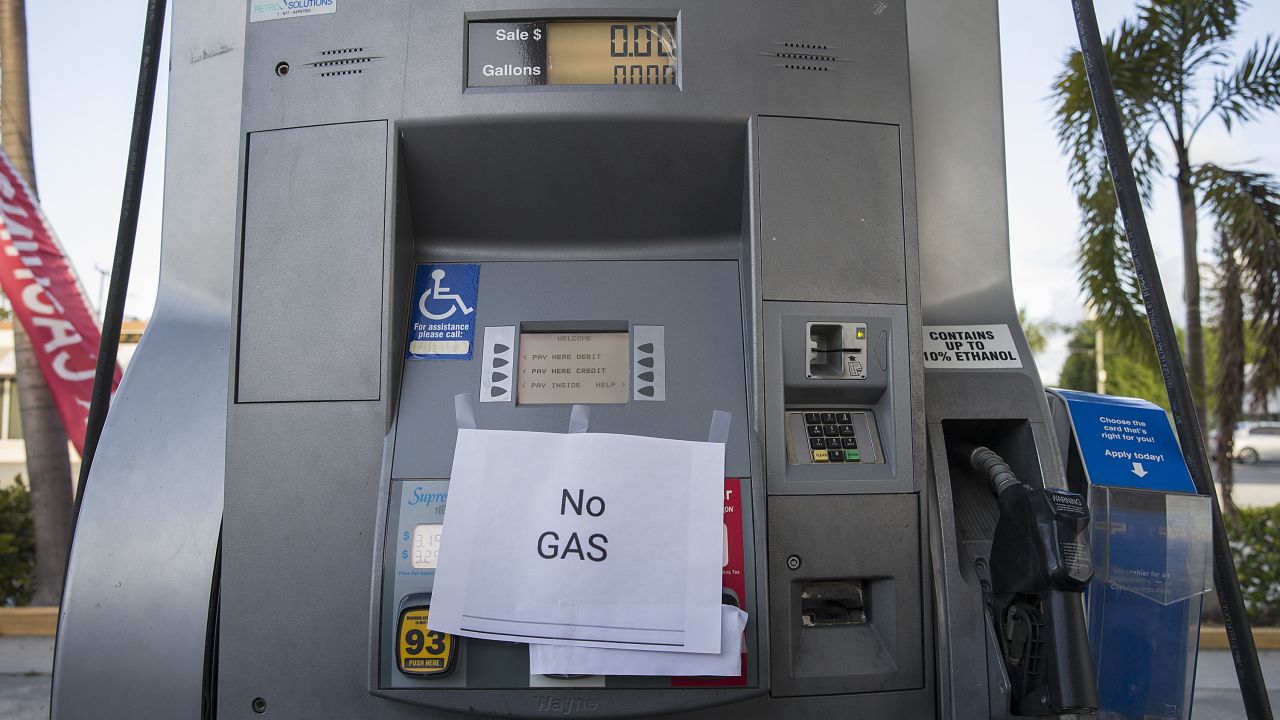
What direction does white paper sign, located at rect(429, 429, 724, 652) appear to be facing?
toward the camera

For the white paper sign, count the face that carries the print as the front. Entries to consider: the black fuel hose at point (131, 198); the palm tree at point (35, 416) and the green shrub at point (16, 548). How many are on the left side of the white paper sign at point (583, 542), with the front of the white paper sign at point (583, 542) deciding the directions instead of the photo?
0

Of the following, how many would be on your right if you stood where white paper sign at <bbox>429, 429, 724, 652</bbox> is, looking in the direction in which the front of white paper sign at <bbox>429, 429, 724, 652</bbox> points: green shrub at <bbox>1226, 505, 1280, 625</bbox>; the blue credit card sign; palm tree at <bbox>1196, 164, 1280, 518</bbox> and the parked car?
0

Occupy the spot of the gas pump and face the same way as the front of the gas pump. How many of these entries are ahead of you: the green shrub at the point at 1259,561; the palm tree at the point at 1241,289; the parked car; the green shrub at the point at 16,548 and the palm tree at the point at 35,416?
0

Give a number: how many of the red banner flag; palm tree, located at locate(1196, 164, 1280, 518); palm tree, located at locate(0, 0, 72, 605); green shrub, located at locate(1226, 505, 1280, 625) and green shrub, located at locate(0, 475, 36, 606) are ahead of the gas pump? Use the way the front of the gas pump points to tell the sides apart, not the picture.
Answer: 0

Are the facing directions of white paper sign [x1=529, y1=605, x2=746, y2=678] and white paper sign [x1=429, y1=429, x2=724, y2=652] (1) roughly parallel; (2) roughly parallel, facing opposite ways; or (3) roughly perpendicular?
roughly parallel

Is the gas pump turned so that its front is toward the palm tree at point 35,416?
no

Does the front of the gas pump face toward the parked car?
no

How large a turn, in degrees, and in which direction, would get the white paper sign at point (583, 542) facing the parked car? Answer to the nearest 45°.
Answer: approximately 135° to its left

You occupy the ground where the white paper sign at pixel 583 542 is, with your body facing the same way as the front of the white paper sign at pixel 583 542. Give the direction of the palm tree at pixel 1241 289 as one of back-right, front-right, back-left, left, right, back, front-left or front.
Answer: back-left

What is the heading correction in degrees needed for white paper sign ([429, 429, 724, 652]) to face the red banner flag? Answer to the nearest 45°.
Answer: approximately 135° to its right

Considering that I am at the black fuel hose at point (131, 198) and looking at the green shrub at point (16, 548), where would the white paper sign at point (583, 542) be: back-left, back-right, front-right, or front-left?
back-right

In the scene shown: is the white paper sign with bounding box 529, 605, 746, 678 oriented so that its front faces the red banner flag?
no

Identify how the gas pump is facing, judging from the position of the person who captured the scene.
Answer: facing the viewer

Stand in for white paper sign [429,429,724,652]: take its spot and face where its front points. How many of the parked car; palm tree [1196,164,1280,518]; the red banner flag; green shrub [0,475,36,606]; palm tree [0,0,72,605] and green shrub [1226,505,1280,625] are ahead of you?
0

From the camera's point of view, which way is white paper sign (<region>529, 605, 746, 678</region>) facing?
toward the camera

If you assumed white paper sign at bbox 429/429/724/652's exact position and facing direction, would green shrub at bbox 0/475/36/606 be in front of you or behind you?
behind

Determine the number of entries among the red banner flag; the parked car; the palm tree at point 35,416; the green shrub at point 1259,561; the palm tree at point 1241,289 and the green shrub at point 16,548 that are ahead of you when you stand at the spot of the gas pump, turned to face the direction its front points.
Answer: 0

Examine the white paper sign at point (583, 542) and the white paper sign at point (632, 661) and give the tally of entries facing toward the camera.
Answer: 2
